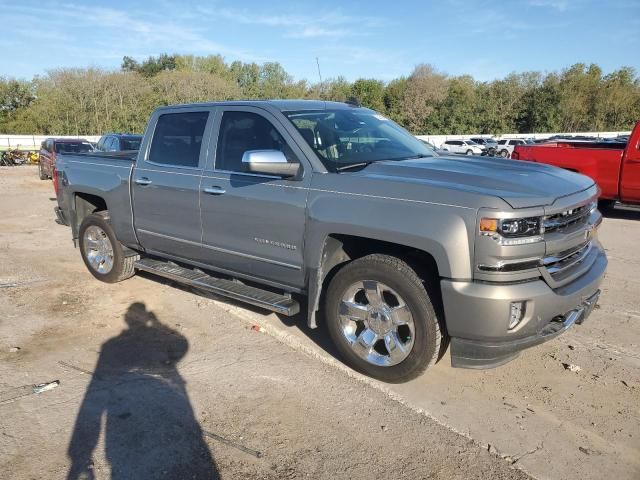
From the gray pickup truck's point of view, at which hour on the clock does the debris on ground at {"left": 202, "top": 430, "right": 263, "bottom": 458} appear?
The debris on ground is roughly at 3 o'clock from the gray pickup truck.

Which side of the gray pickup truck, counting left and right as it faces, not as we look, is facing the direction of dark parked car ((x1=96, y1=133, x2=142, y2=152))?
back

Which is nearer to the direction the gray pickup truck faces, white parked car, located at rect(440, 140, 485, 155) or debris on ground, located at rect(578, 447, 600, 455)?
the debris on ground

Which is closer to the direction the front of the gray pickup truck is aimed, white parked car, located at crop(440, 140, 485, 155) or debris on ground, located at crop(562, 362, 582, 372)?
the debris on ground

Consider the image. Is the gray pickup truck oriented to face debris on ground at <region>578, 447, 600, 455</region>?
yes

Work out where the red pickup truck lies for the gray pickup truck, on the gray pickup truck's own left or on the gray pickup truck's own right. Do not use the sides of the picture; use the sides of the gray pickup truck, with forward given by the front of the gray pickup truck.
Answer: on the gray pickup truck's own left

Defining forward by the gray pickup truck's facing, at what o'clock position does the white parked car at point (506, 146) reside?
The white parked car is roughly at 8 o'clock from the gray pickup truck.

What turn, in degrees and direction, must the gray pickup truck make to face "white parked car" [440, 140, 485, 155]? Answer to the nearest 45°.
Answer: approximately 135° to its left

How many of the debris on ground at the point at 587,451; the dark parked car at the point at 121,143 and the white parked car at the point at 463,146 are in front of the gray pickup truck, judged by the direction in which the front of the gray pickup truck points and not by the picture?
1

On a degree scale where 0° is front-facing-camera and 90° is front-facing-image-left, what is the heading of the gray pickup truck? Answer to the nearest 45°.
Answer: approximately 315°
